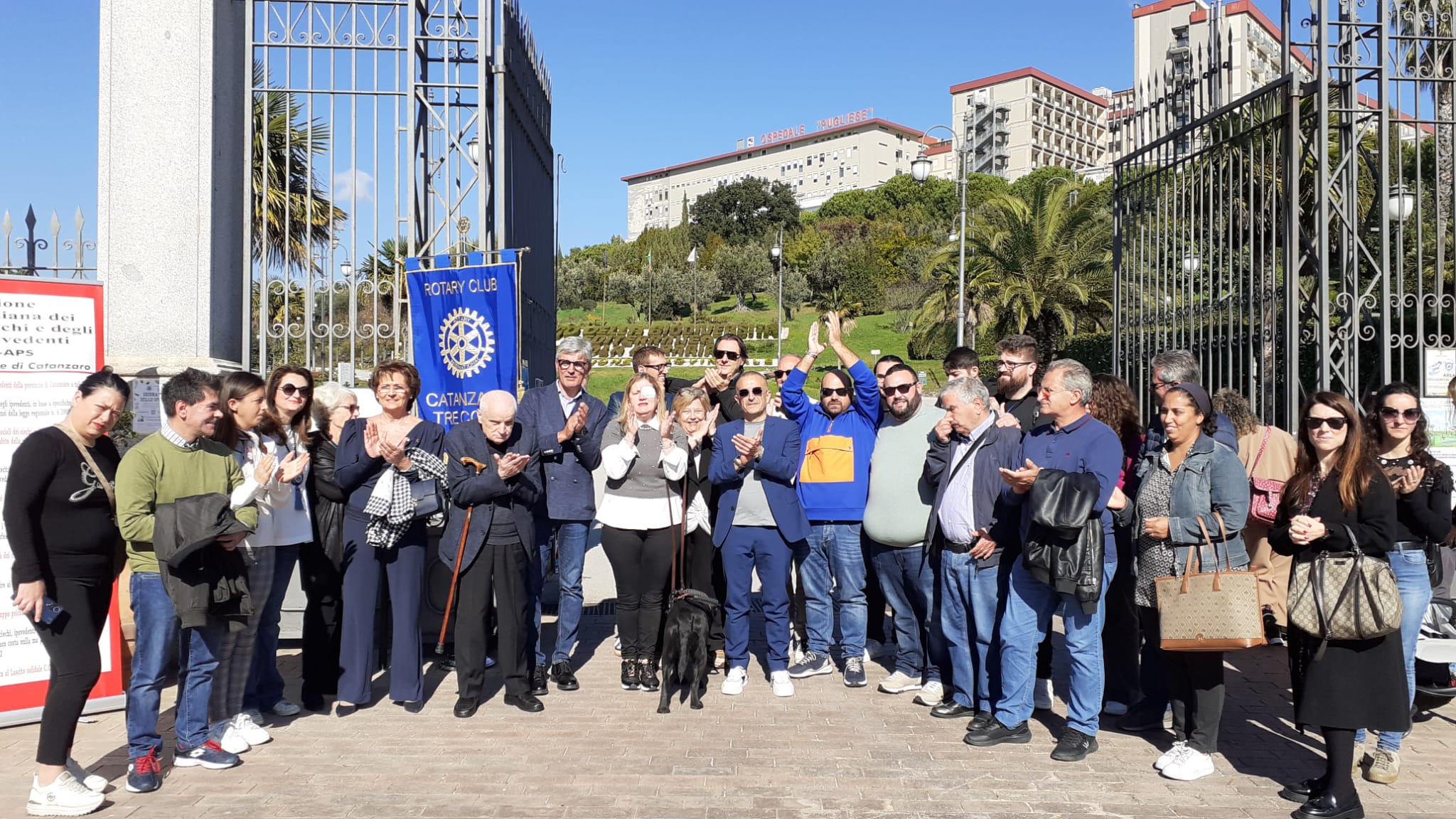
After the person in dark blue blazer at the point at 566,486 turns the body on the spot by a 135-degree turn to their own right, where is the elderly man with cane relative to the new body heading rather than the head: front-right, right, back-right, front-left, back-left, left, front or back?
left

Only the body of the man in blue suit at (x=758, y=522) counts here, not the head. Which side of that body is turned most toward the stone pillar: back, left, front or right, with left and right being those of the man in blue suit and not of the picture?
right

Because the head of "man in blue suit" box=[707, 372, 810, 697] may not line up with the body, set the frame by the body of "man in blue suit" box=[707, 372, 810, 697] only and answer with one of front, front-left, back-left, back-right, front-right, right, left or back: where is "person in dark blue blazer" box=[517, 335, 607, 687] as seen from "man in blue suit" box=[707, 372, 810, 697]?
right

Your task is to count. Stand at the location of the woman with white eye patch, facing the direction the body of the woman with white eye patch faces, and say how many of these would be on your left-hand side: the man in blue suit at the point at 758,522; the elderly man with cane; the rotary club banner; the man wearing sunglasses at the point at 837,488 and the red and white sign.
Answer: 2

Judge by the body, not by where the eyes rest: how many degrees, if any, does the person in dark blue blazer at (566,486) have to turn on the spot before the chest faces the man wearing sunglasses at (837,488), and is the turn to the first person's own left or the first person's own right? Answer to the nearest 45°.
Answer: approximately 90° to the first person's own left

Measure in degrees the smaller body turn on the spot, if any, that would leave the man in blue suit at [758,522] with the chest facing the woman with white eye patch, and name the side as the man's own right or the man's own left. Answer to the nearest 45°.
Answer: approximately 90° to the man's own right

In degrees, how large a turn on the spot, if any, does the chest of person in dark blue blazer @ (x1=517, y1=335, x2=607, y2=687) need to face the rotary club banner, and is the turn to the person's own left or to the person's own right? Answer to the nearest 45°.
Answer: approximately 135° to the person's own right

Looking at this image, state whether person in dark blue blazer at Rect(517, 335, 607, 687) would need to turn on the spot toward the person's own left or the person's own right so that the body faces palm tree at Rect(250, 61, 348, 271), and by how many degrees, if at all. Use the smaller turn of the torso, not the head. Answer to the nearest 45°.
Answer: approximately 135° to the person's own right

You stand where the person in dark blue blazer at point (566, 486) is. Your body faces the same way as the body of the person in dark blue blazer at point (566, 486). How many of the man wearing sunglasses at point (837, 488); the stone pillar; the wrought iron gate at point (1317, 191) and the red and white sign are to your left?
2

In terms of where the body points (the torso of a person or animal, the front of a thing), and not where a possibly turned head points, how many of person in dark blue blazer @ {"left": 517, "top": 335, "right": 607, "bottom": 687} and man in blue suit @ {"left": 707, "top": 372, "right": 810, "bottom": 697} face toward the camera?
2
